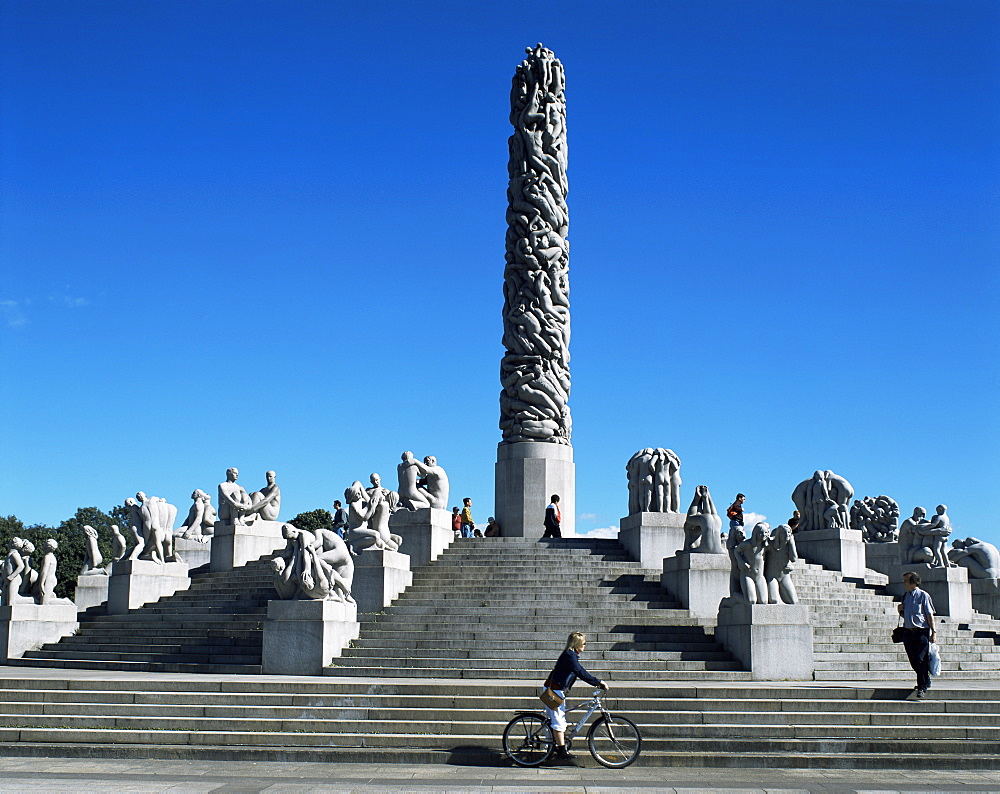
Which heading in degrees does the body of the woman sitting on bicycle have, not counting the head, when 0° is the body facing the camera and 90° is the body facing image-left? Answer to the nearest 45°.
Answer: approximately 270°

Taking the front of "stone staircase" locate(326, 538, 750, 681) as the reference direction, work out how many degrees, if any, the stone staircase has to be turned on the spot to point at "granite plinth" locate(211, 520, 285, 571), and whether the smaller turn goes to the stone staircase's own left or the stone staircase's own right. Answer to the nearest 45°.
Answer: approximately 135° to the stone staircase's own right

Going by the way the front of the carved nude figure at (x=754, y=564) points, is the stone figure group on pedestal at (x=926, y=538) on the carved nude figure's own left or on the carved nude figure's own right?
on the carved nude figure's own left

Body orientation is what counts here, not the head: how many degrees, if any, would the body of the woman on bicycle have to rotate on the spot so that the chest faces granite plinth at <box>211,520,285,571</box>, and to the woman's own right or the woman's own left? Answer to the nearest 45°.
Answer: approximately 135° to the woman's own left

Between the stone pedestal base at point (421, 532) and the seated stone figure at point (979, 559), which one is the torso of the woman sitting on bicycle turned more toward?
the seated stone figure

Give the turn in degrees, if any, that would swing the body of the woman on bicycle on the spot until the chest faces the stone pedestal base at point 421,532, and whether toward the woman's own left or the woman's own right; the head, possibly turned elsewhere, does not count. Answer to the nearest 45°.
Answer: approximately 90° to the woman's own left

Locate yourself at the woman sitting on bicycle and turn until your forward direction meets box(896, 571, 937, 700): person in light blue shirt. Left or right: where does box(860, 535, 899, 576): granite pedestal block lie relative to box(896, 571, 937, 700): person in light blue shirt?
left

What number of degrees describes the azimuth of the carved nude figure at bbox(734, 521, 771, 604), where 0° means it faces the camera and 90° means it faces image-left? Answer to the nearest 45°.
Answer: approximately 315°

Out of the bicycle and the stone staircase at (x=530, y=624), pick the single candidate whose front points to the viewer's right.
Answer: the bicycle

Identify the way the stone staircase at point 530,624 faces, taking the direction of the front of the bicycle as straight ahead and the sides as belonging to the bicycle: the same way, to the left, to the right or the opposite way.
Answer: to the right

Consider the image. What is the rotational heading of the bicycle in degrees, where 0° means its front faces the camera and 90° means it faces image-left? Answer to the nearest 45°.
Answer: approximately 270°

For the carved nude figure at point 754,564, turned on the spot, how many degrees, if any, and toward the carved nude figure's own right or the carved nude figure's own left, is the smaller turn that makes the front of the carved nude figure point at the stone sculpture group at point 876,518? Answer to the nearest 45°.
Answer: approximately 135° to the carved nude figure's own left
